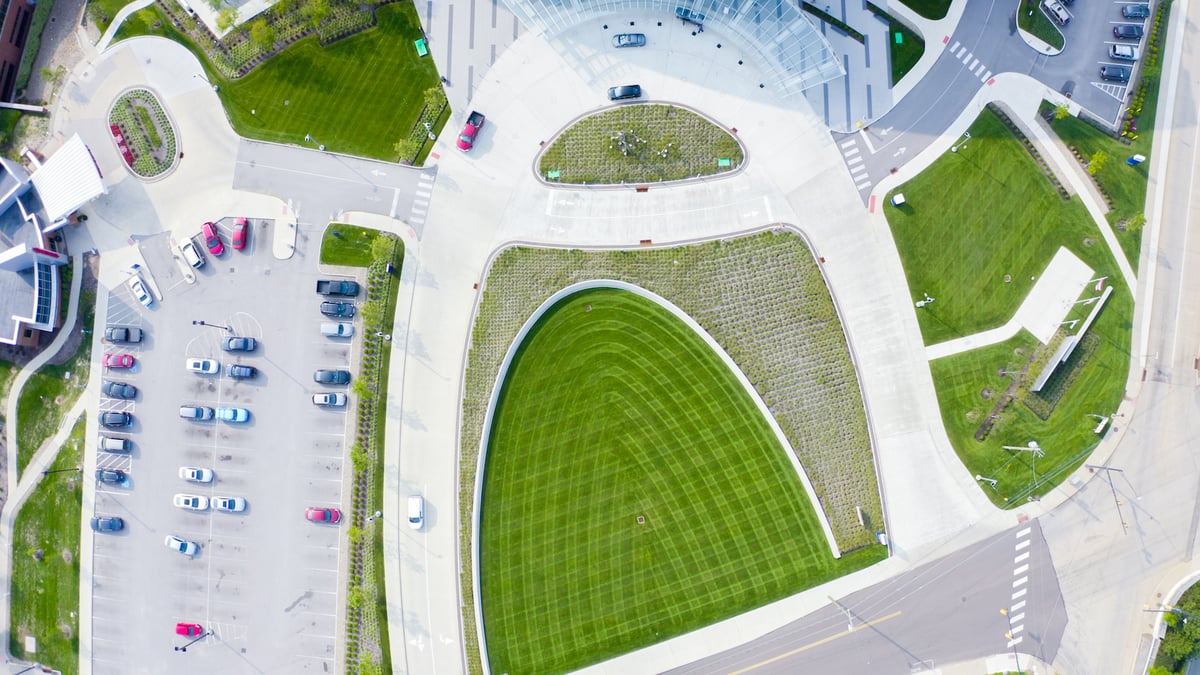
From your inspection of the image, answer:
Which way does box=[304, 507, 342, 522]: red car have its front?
to the viewer's right

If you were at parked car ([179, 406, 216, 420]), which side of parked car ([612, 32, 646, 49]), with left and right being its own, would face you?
front

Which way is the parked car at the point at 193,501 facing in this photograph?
to the viewer's right

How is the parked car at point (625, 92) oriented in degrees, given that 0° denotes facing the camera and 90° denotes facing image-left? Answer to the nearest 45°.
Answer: approximately 90°

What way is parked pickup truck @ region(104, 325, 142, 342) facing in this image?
to the viewer's left

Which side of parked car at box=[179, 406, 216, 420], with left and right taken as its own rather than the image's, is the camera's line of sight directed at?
right

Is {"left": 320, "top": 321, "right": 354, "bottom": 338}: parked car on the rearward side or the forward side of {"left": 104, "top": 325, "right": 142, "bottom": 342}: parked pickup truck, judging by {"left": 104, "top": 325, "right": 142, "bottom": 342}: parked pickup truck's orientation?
on the rearward side

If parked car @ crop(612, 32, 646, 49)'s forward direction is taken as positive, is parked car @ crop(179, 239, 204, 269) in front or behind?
in front

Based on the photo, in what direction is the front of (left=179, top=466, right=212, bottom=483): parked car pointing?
to the viewer's right

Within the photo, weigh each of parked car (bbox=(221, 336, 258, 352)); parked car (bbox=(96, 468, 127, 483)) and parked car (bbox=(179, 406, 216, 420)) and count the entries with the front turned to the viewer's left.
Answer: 2
